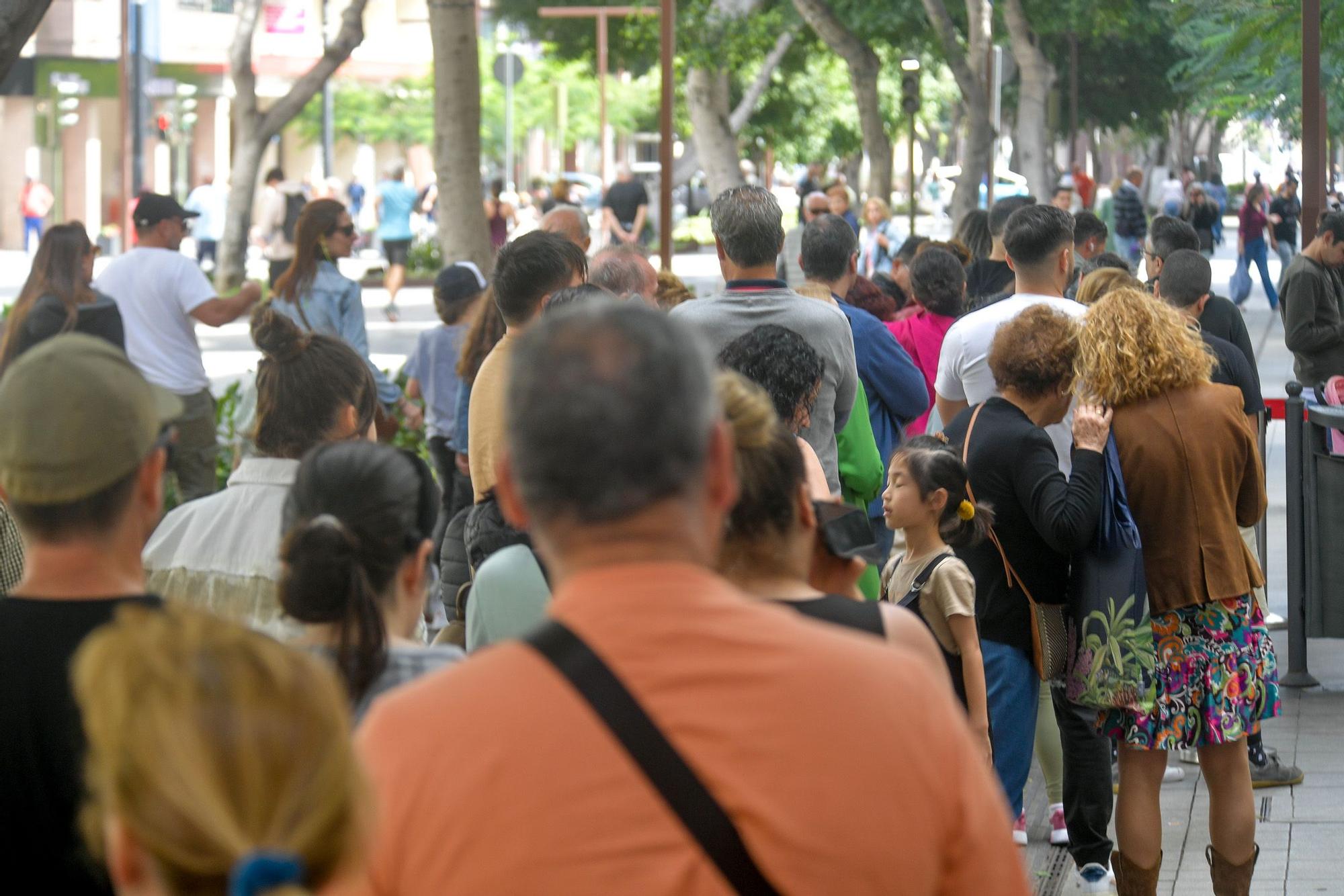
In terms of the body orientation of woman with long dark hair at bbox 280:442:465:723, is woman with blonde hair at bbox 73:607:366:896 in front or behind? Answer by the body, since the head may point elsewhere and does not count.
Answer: behind

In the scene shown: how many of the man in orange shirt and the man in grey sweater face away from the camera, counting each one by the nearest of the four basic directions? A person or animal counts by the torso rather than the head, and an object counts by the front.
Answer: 2

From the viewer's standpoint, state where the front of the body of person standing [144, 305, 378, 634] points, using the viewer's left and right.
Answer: facing away from the viewer and to the right of the viewer

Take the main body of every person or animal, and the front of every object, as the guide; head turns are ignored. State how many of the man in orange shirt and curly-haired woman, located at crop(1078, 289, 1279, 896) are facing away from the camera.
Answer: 2

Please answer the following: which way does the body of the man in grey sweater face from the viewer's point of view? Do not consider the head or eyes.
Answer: away from the camera

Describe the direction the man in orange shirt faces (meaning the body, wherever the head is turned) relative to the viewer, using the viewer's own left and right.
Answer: facing away from the viewer

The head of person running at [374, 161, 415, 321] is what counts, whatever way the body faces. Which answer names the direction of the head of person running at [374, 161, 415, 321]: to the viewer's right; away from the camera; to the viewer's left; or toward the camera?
away from the camera

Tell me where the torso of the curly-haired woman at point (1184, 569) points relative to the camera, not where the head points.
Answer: away from the camera
